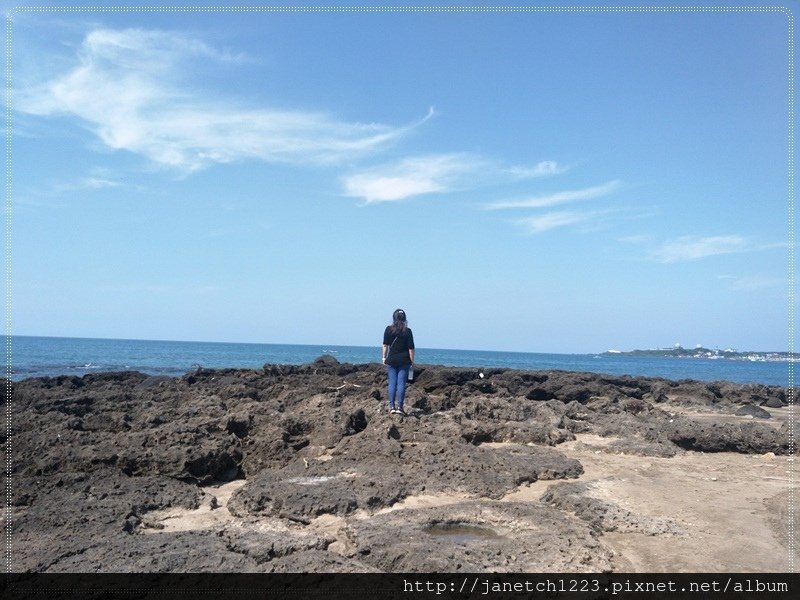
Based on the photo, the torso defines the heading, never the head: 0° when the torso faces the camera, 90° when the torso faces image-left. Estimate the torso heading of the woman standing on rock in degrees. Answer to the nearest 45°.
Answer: approximately 180°

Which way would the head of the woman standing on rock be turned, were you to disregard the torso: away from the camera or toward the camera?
away from the camera
